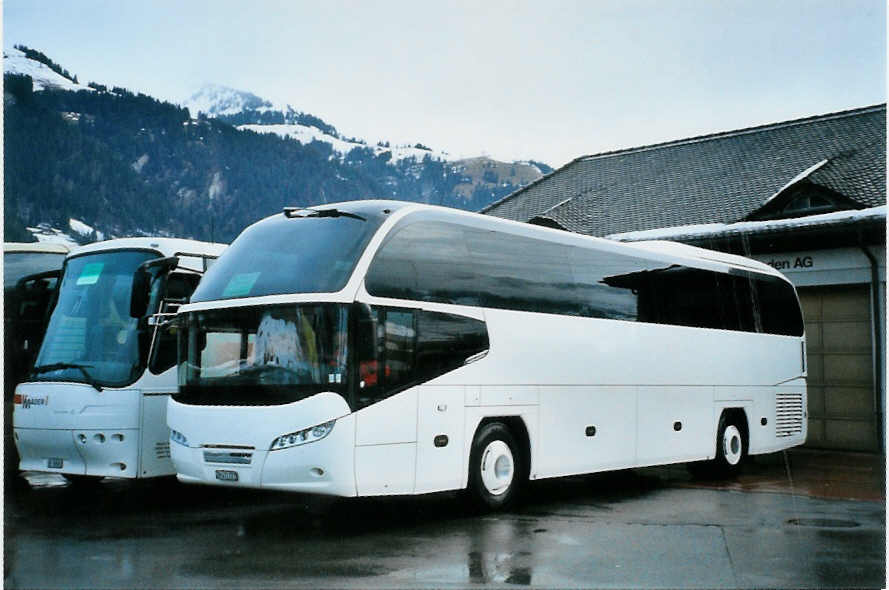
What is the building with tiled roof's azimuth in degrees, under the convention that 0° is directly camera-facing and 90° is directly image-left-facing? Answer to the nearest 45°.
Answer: approximately 45°

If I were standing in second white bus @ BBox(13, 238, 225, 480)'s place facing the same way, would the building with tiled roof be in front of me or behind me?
behind

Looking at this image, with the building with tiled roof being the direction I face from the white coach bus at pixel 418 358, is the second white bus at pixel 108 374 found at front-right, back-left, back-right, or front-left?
back-left

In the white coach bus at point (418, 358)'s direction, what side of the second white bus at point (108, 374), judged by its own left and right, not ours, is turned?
left

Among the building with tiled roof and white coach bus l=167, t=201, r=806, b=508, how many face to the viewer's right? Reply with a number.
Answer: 0

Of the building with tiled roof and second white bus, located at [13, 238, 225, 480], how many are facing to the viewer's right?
0

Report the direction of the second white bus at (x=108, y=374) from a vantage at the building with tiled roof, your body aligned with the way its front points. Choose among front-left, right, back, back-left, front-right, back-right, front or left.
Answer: front

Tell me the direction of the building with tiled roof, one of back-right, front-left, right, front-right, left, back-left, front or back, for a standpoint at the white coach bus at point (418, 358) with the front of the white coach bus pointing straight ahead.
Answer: back

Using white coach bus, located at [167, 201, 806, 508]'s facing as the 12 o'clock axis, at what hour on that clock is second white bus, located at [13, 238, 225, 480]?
The second white bus is roughly at 2 o'clock from the white coach bus.

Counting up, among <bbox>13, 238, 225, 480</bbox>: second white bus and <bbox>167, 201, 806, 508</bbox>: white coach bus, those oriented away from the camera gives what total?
0

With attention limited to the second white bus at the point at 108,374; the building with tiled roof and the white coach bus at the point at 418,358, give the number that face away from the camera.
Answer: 0
